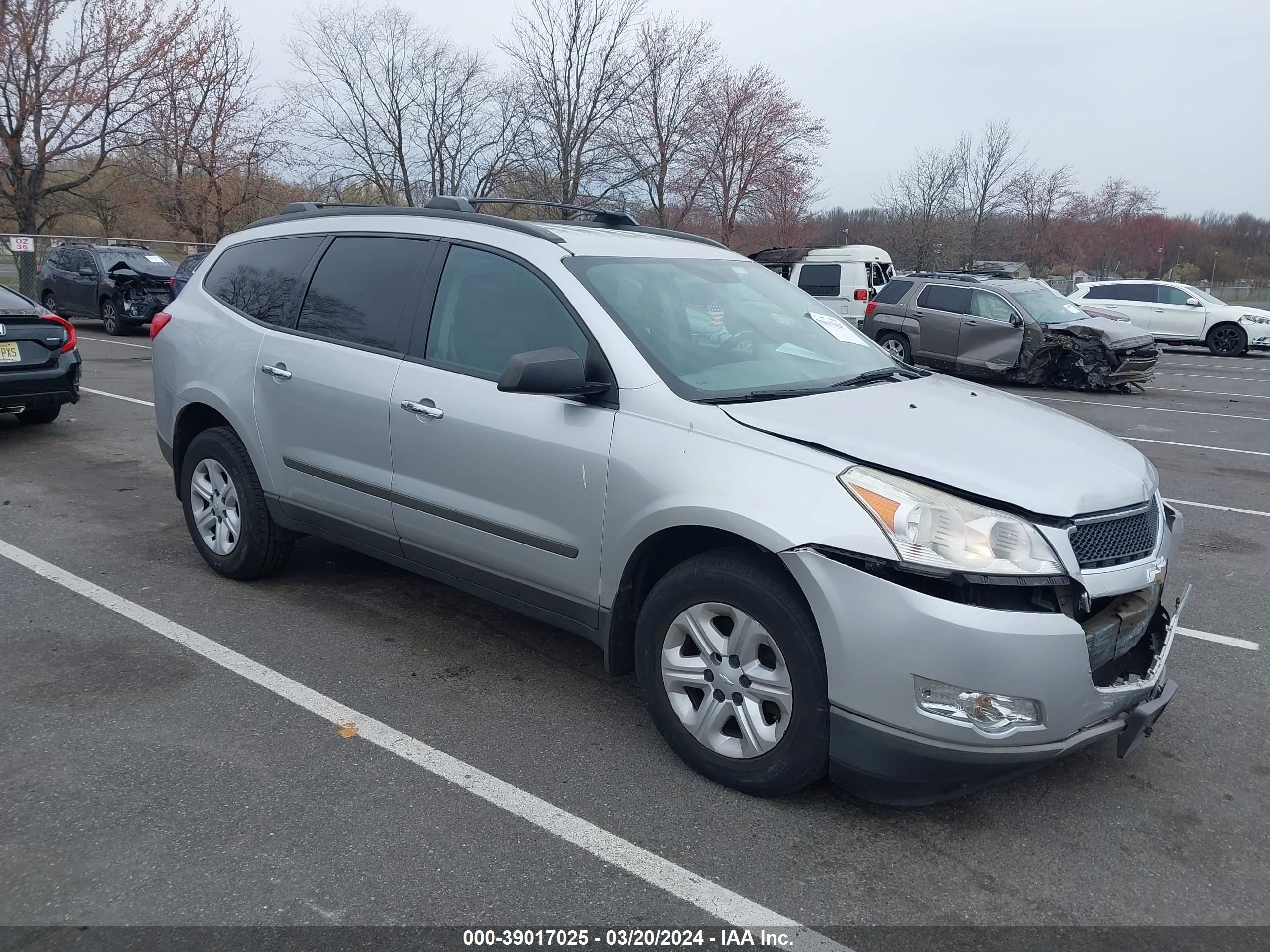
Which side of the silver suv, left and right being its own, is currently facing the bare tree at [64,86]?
back

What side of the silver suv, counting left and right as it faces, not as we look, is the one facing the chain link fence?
back

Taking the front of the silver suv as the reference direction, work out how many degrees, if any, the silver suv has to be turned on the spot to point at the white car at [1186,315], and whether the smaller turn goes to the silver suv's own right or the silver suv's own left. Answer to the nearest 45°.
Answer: approximately 90° to the silver suv's own left

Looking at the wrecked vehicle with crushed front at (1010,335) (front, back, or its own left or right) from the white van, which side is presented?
back

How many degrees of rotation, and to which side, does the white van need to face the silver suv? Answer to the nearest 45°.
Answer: approximately 135° to its left

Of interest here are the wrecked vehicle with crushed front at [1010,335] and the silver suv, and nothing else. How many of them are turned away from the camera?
0

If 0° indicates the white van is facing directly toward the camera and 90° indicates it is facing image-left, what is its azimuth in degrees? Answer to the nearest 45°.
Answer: approximately 135°

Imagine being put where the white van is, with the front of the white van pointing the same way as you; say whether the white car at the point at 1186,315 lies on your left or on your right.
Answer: on your right

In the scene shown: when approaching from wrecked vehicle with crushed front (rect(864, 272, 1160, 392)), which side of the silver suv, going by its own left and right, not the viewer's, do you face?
left

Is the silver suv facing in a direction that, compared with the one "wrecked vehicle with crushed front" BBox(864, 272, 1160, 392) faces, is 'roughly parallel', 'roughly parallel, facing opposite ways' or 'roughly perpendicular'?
roughly parallel

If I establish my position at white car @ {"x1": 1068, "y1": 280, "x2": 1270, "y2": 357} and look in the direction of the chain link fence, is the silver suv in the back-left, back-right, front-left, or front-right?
front-left

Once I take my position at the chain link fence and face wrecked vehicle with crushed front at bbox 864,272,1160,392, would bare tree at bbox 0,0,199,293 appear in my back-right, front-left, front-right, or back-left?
back-left

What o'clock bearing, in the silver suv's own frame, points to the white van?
The white van is roughly at 8 o'clock from the silver suv.
